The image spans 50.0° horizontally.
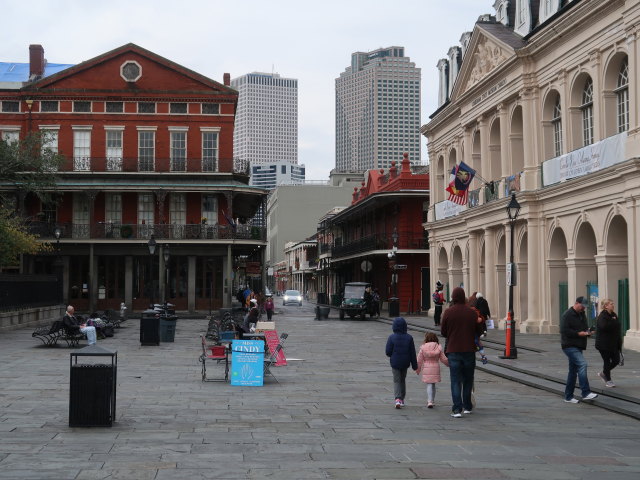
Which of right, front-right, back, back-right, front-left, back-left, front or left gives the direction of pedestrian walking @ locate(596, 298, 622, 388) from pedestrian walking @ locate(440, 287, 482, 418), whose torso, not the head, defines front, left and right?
front-right

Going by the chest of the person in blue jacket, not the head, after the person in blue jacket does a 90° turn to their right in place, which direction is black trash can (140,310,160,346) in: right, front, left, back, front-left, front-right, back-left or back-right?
back-left

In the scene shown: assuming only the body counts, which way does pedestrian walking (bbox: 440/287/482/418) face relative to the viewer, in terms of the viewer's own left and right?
facing away from the viewer

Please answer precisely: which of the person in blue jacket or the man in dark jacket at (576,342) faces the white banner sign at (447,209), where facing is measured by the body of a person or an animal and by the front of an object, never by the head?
the person in blue jacket

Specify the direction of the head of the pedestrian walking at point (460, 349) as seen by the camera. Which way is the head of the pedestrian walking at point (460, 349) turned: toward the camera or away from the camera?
away from the camera

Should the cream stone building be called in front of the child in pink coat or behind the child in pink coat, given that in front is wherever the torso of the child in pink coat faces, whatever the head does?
in front

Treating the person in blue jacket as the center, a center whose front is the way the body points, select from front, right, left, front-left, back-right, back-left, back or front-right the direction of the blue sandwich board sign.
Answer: front-left

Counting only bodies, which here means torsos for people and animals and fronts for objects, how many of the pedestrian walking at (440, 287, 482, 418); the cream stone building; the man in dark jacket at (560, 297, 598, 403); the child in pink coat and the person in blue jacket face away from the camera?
3

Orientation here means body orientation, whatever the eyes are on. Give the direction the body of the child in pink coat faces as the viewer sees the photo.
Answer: away from the camera

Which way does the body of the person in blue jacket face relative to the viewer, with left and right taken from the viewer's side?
facing away from the viewer

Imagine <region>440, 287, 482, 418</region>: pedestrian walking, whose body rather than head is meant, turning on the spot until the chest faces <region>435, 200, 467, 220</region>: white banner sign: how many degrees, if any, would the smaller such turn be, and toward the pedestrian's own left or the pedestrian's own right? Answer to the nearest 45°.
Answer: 0° — they already face it

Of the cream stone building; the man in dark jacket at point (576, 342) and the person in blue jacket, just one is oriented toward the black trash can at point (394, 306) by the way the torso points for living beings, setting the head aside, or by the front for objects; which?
the person in blue jacket
